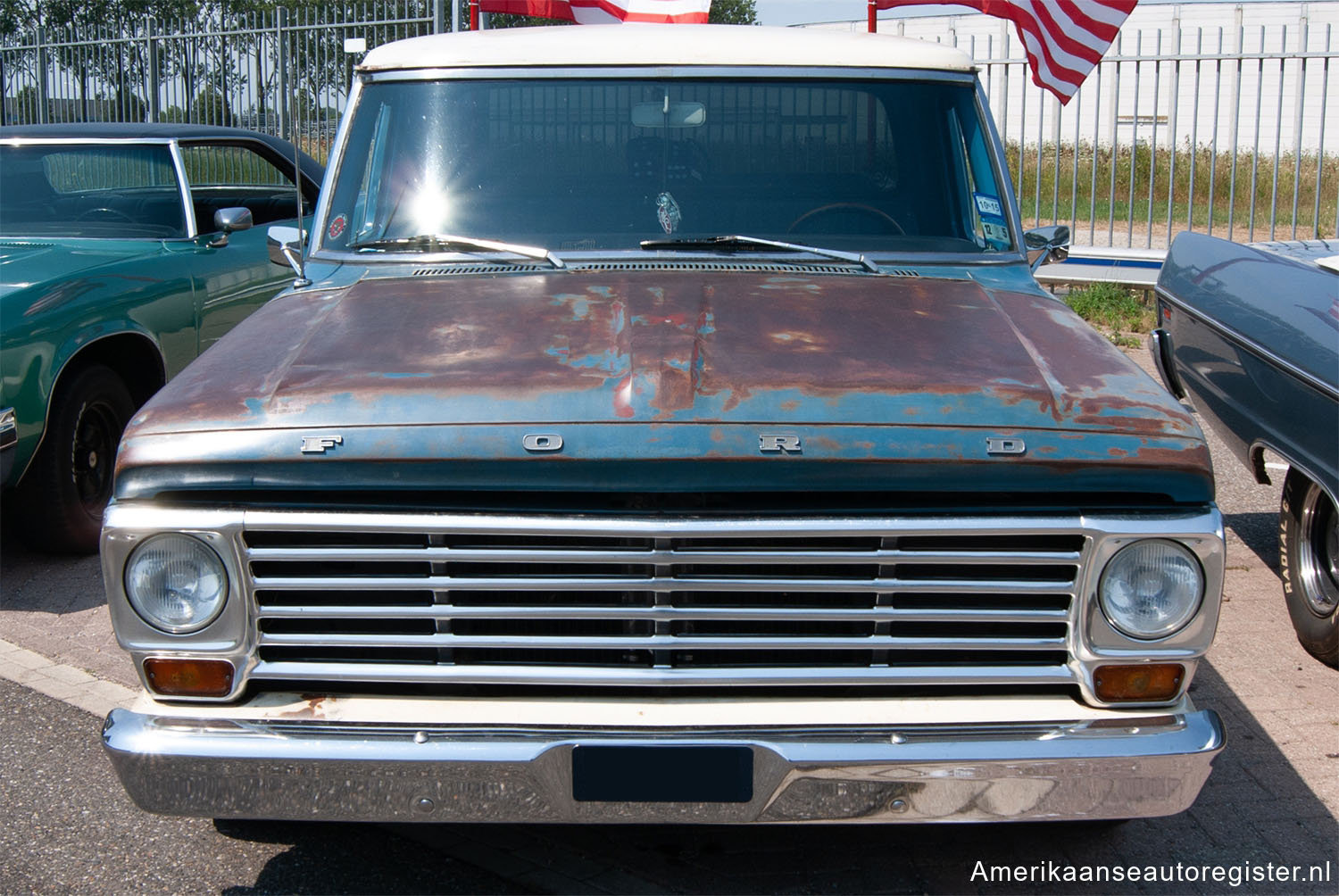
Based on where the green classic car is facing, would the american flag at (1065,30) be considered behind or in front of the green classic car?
behind

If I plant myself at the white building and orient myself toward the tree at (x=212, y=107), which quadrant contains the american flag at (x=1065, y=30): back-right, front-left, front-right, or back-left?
front-left

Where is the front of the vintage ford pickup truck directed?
toward the camera

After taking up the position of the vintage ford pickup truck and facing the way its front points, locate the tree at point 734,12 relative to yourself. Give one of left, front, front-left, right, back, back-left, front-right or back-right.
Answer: back

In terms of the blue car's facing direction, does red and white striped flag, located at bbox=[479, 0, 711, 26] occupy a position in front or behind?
behind

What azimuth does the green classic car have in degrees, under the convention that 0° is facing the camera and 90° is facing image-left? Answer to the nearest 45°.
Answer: approximately 45°

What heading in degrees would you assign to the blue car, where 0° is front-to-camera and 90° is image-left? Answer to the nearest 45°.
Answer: approximately 315°

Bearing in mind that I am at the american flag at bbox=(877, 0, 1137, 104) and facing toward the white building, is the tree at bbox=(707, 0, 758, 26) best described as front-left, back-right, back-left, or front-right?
front-left

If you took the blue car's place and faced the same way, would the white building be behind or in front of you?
behind

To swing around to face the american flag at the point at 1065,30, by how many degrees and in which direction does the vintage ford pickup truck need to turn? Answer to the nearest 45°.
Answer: approximately 180°

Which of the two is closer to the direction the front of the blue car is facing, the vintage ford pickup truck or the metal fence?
the vintage ford pickup truck

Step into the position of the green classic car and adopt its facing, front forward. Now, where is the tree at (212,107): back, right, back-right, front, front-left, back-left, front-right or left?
back-right

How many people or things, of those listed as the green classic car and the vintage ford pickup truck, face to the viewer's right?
0

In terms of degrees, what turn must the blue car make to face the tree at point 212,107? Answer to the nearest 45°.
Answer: approximately 180°

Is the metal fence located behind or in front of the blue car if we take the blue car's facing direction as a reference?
behind
